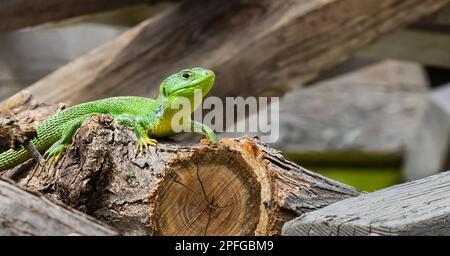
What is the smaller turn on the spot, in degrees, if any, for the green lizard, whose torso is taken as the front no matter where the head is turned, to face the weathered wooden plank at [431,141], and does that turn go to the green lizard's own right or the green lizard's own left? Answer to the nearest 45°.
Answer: approximately 45° to the green lizard's own left

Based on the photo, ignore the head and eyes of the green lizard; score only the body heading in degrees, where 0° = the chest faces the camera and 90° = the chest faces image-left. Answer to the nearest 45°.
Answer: approximately 270°
